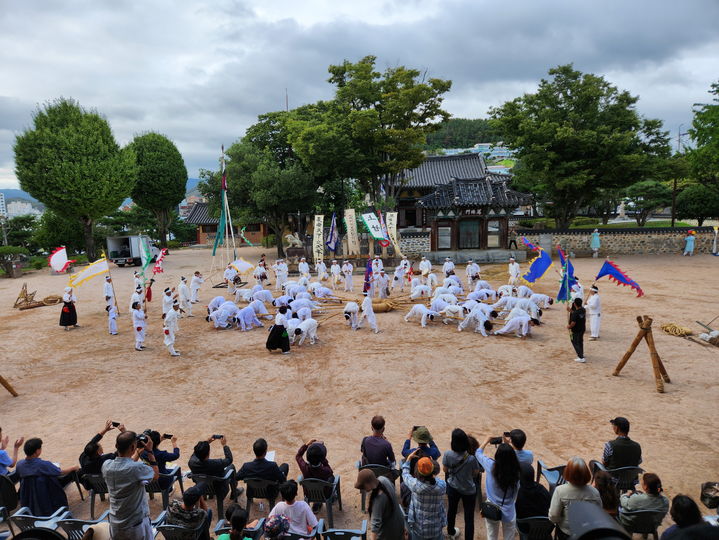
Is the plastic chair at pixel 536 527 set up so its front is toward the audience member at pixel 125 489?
no

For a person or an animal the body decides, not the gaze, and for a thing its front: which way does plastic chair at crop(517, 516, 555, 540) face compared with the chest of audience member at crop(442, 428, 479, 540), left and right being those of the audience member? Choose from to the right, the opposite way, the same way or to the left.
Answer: the same way

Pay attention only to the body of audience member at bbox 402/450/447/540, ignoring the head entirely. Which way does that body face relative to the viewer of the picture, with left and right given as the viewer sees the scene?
facing away from the viewer

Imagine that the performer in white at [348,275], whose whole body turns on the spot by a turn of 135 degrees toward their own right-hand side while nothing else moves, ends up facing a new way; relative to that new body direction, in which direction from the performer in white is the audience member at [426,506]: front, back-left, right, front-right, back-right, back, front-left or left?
back-left

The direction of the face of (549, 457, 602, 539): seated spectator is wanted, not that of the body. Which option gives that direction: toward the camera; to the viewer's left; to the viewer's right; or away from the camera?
away from the camera

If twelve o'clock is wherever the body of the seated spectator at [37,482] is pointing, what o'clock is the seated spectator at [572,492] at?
the seated spectator at [572,492] is roughly at 3 o'clock from the seated spectator at [37,482].

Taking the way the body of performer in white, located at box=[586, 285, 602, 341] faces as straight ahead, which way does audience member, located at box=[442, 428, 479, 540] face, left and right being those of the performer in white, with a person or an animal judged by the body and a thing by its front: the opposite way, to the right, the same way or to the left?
to the right

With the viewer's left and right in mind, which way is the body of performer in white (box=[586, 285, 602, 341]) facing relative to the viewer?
facing to the left of the viewer

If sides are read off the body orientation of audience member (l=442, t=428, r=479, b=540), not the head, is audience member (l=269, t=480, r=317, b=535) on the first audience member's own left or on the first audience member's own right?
on the first audience member's own left

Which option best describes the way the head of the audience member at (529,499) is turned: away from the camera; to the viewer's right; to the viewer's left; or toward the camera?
away from the camera

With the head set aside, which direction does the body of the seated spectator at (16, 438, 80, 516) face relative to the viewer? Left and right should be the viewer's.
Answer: facing away from the viewer and to the right of the viewer

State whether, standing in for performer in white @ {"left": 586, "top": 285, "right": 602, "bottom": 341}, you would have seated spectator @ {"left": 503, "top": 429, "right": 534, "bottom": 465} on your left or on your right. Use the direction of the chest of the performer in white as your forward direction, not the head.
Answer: on your left

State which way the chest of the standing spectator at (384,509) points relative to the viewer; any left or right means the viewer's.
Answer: facing away from the viewer and to the left of the viewer

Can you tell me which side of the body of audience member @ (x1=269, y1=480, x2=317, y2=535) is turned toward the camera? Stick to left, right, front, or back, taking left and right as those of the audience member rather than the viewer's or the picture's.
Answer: back

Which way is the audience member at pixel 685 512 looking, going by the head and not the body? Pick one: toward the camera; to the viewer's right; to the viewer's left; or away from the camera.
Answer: away from the camera

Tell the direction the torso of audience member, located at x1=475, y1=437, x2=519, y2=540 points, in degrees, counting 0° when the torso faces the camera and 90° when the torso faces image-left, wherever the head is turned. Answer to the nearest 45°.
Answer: approximately 180°

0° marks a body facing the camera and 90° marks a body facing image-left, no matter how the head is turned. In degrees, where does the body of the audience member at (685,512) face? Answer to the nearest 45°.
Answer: approximately 135°

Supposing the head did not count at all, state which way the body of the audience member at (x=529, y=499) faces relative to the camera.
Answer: away from the camera

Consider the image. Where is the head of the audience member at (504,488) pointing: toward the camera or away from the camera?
away from the camera

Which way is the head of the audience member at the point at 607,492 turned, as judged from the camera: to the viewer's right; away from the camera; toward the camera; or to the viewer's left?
away from the camera

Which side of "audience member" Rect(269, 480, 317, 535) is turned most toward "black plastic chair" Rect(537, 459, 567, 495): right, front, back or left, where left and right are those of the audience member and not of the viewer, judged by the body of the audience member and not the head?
right
